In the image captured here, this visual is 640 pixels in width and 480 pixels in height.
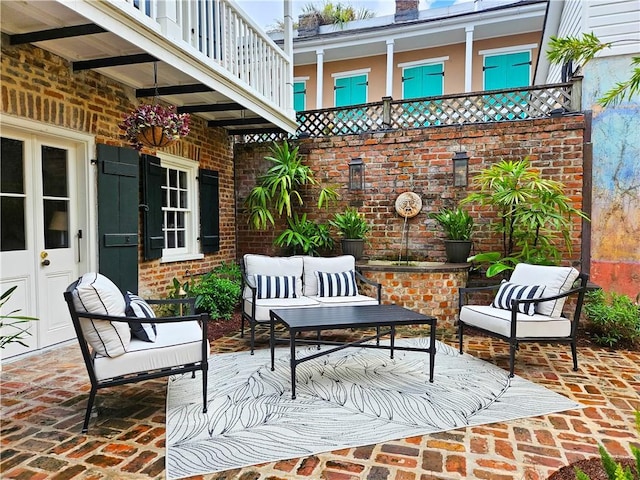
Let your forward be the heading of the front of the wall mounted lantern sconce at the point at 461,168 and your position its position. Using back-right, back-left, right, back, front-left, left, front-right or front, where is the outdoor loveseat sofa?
front-right

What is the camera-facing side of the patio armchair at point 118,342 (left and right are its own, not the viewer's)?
right

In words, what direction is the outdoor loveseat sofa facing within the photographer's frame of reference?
facing the viewer and to the right of the viewer

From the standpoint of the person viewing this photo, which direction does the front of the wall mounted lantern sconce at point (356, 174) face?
facing the viewer

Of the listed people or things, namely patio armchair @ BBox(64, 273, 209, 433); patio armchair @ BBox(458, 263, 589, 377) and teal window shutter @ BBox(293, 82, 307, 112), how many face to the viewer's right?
1

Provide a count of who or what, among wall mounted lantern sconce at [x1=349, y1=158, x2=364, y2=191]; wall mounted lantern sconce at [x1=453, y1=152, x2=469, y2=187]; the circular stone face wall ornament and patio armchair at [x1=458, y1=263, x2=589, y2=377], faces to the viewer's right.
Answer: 0

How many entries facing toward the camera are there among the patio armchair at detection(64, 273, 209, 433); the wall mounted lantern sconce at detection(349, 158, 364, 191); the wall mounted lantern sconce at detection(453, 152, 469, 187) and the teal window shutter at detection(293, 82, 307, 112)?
3

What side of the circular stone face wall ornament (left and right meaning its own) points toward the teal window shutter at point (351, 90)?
back

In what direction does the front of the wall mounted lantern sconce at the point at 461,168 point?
toward the camera

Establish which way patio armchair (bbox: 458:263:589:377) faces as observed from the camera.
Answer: facing the viewer and to the left of the viewer

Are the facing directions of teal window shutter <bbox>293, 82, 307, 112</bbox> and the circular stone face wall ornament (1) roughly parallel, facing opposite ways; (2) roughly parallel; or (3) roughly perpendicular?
roughly parallel

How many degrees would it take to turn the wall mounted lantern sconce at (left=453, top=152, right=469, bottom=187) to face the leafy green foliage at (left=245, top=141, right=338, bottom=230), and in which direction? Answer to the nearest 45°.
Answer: approximately 90° to its right

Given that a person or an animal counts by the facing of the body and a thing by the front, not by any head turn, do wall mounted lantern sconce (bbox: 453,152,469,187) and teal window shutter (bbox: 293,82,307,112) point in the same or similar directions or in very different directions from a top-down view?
same or similar directions

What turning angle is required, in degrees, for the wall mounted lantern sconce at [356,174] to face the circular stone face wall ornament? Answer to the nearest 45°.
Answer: approximately 90° to its left

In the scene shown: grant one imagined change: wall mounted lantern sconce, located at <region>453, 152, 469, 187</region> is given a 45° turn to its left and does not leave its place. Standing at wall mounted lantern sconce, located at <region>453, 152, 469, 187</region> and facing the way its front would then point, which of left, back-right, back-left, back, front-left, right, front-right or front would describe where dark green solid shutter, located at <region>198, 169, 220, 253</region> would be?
back-right

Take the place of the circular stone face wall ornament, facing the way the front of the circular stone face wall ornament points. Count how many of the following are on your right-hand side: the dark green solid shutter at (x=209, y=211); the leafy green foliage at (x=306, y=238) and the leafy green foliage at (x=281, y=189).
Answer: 3

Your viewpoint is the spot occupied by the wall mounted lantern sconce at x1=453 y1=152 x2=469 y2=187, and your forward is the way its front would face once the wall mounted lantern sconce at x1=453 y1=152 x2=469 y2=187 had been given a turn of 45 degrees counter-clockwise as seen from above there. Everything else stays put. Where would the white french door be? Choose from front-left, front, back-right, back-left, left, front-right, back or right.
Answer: right
